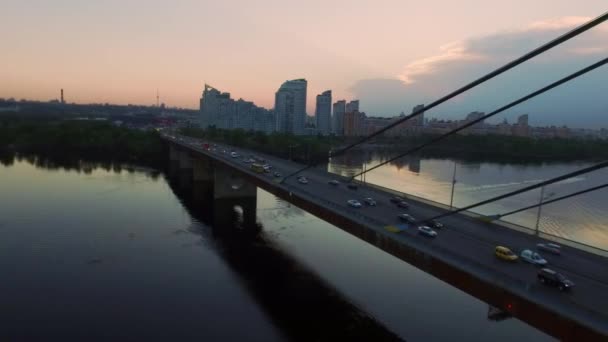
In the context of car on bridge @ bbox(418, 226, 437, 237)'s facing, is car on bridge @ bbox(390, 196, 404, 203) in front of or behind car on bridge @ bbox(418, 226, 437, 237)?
behind
